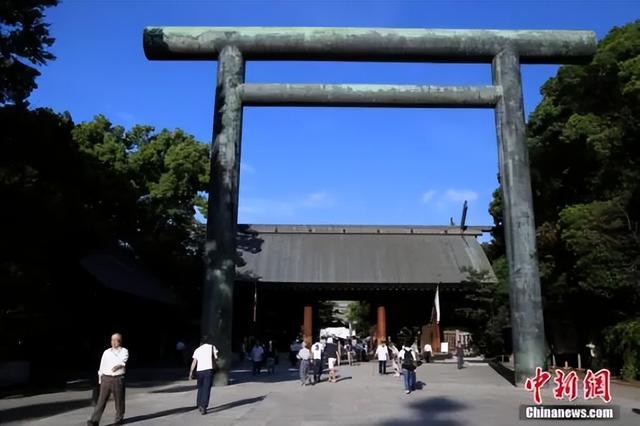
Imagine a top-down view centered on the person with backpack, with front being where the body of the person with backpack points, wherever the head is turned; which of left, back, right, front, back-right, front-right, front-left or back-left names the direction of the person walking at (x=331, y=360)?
front-left

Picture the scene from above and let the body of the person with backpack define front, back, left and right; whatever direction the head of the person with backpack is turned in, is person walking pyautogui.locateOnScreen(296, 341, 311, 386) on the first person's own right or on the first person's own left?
on the first person's own left

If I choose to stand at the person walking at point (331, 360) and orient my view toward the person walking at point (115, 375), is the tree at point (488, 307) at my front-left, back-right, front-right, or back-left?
back-left

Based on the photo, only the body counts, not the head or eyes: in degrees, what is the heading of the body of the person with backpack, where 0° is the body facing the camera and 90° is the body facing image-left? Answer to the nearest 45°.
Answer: approximately 180°

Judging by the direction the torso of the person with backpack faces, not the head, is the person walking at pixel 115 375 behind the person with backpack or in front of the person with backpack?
behind
